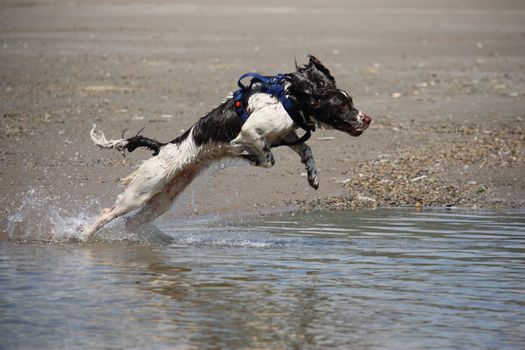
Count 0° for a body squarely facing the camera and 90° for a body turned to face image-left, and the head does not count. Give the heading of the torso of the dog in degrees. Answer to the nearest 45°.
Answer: approximately 270°
